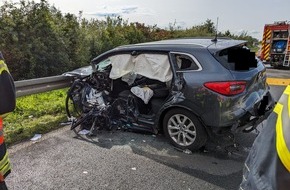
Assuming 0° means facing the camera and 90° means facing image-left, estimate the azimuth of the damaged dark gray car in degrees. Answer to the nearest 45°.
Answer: approximately 135°

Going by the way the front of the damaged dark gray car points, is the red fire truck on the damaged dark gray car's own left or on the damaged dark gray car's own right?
on the damaged dark gray car's own right
